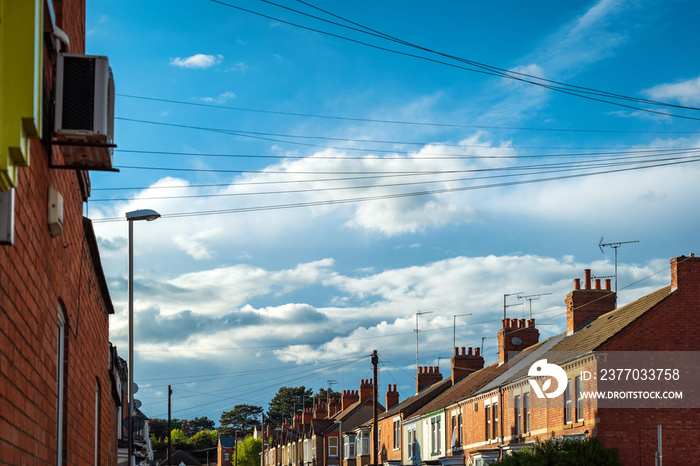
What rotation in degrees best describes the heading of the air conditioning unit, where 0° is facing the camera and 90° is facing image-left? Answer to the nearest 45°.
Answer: approximately 270°

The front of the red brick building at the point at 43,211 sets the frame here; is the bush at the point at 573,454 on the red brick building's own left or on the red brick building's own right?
on the red brick building's own left

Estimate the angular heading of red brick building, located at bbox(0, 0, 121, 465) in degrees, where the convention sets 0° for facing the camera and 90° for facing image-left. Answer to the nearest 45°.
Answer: approximately 270°

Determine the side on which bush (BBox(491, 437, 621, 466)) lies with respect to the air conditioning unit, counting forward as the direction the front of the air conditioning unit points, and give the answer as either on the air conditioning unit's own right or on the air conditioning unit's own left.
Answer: on the air conditioning unit's own left
